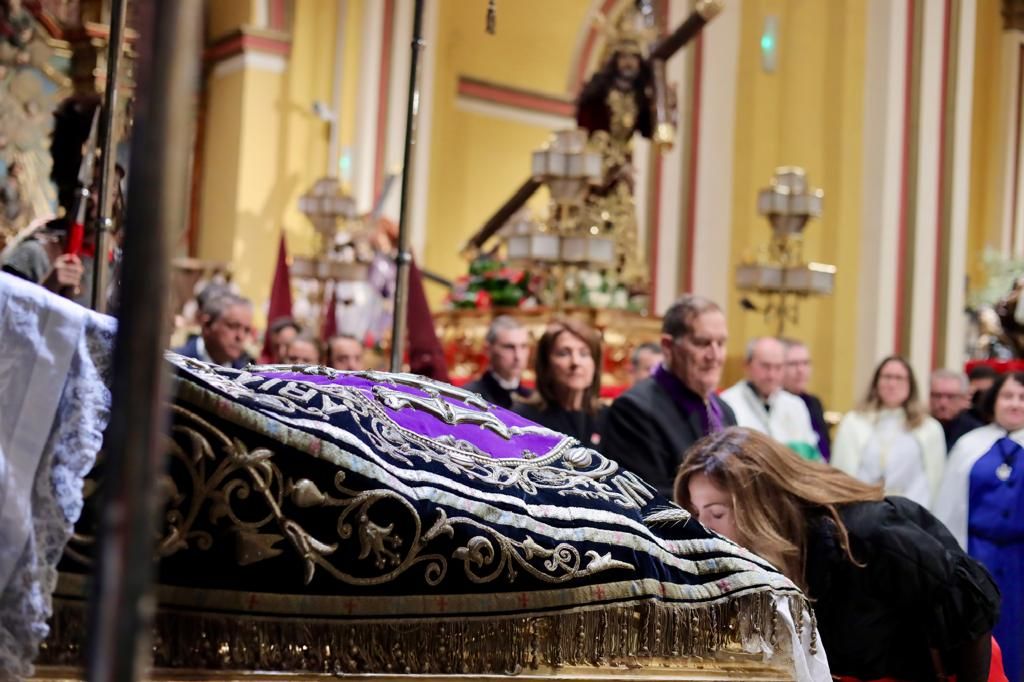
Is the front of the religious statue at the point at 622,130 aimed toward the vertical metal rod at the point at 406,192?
yes

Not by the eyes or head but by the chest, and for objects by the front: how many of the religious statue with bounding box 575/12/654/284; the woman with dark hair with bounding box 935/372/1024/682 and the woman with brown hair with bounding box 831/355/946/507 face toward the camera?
3

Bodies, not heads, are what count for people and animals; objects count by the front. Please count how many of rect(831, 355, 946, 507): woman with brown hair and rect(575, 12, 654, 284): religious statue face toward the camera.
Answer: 2

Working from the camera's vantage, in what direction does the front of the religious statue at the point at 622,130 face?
facing the viewer

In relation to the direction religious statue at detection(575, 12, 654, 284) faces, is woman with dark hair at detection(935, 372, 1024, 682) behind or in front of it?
in front

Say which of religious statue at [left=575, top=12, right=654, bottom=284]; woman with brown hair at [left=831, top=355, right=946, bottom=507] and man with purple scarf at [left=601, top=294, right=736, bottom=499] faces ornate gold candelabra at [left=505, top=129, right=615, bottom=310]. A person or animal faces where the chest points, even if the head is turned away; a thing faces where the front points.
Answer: the religious statue

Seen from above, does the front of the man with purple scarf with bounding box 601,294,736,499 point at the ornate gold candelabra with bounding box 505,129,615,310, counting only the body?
no

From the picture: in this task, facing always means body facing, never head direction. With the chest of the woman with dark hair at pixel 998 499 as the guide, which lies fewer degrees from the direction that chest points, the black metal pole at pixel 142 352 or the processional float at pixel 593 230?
the black metal pole

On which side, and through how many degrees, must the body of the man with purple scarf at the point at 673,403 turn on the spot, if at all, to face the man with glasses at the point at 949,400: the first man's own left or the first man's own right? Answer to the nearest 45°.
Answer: approximately 90° to the first man's own left

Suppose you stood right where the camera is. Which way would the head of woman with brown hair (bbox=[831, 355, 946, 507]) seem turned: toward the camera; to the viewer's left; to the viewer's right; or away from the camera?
toward the camera

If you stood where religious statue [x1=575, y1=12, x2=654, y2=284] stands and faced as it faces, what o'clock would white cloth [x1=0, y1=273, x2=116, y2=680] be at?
The white cloth is roughly at 12 o'clock from the religious statue.

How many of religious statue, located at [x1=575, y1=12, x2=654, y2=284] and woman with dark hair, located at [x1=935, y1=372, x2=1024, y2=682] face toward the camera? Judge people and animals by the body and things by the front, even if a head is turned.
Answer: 2

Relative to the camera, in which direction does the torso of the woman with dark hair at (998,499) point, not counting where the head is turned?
toward the camera

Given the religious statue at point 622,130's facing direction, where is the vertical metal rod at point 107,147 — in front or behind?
in front

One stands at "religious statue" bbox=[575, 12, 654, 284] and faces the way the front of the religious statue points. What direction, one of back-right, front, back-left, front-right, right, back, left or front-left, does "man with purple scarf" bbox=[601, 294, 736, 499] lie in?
front

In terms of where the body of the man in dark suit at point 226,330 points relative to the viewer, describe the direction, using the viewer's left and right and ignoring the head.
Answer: facing the viewer and to the right of the viewer
